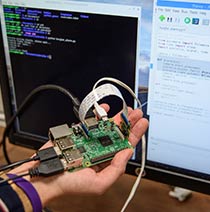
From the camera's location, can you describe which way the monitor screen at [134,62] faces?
facing the viewer and to the left of the viewer
